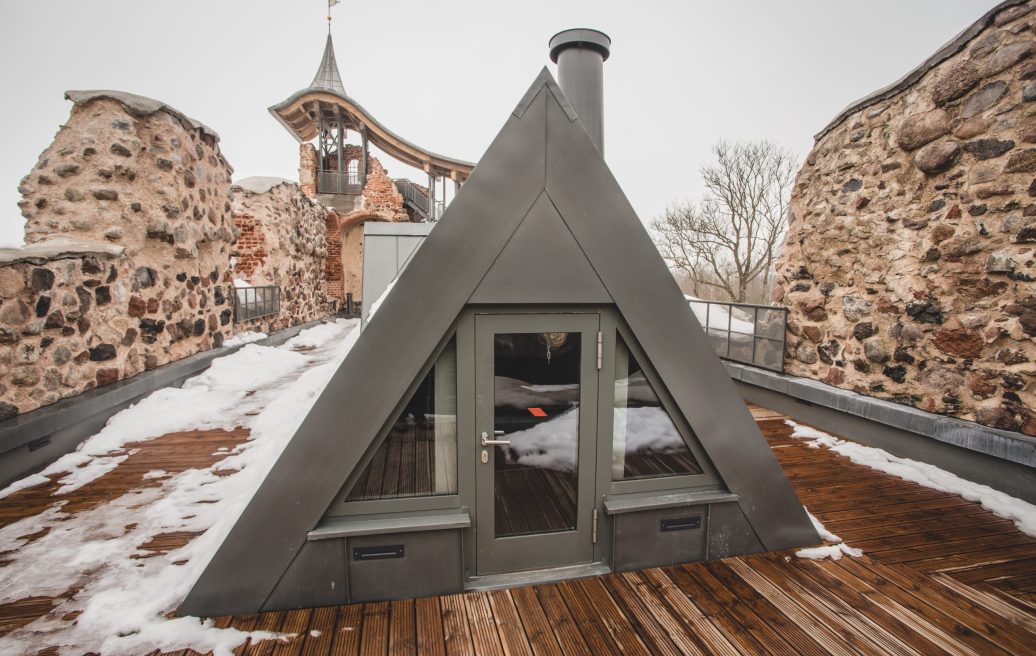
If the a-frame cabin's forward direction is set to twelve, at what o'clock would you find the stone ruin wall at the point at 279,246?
The stone ruin wall is roughly at 5 o'clock from the a-frame cabin.

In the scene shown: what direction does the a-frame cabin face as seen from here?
toward the camera

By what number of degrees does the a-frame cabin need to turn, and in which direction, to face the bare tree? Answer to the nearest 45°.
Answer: approximately 135° to its left

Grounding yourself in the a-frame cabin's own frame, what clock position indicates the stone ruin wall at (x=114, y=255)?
The stone ruin wall is roughly at 4 o'clock from the a-frame cabin.

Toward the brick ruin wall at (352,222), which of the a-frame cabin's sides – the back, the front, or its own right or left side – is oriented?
back

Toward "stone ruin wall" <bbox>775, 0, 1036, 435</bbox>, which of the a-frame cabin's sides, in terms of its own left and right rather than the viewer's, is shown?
left
